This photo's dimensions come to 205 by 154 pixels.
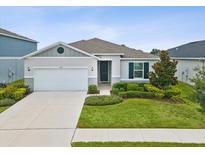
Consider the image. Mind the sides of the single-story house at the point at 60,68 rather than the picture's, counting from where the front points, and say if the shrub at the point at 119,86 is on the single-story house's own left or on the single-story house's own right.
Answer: on the single-story house's own left

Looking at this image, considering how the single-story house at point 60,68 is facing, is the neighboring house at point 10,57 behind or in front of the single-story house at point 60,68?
behind

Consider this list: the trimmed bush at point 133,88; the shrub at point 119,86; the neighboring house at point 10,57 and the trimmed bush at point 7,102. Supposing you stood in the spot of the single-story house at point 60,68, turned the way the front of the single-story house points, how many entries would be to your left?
2

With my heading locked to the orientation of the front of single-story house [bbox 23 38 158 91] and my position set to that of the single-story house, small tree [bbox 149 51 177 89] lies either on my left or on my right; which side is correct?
on my left

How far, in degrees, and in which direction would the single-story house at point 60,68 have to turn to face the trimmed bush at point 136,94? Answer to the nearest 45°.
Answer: approximately 45° to its left

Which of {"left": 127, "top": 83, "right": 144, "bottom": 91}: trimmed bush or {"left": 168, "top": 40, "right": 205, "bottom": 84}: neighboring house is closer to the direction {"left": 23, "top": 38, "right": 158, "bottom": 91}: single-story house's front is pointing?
the trimmed bush

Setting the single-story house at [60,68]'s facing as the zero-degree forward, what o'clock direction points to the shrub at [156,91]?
The shrub is roughly at 10 o'clock from the single-story house.

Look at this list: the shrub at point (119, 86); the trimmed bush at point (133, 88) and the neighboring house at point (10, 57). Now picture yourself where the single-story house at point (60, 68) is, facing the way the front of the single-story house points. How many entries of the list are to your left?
2

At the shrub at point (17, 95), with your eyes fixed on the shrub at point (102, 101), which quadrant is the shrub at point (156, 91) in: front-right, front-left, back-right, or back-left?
front-left

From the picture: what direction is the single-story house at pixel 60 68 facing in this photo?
toward the camera

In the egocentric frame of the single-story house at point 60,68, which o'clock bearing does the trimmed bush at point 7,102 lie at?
The trimmed bush is roughly at 1 o'clock from the single-story house.

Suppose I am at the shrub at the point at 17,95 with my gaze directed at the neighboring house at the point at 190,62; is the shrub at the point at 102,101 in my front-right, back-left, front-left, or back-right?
front-right

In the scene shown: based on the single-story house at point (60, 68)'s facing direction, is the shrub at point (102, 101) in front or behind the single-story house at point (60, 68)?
in front

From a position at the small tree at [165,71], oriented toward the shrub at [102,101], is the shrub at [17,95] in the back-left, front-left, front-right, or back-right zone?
front-right
